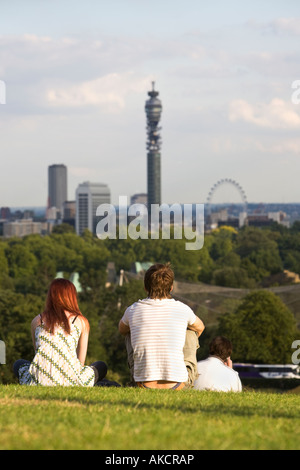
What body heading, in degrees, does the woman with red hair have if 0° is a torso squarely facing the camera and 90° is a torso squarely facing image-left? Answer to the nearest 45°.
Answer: approximately 180°

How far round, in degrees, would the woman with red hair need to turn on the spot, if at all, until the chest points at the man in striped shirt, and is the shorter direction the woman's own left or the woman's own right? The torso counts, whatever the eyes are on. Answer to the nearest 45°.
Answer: approximately 90° to the woman's own right

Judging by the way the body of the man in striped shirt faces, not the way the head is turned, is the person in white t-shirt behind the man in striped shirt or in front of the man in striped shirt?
in front

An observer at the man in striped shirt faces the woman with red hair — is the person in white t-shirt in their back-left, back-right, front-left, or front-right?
back-right

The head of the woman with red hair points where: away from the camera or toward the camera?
away from the camera

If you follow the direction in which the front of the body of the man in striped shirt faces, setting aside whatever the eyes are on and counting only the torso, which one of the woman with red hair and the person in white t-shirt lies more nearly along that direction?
the person in white t-shirt

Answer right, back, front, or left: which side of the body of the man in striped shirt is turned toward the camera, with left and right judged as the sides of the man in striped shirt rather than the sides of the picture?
back

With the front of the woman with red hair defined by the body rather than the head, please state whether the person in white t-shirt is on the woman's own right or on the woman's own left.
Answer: on the woman's own right

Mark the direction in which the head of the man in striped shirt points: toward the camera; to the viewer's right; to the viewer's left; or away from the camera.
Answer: away from the camera

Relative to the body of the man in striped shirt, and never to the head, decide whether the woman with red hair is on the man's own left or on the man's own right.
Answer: on the man's own left

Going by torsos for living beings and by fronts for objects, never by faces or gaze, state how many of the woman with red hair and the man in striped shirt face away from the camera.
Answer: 2
